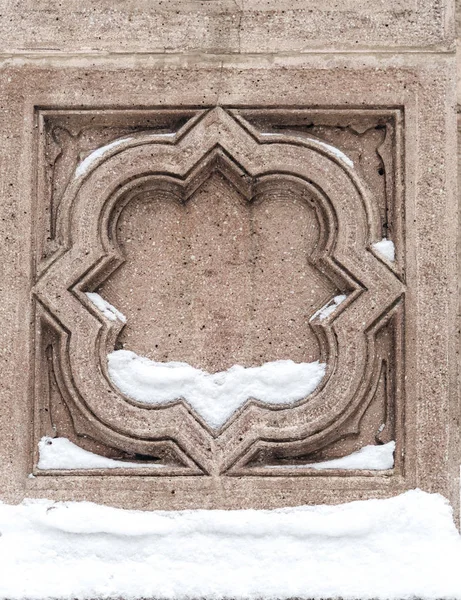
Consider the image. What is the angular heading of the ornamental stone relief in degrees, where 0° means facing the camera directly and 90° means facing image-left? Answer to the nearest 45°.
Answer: approximately 0°
